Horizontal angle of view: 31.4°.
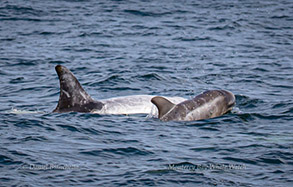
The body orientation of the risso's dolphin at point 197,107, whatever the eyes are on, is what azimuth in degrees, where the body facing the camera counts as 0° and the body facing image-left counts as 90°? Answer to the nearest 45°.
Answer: approximately 270°

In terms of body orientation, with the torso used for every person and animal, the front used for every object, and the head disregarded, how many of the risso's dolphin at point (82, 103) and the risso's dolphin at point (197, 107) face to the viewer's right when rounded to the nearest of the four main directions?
2

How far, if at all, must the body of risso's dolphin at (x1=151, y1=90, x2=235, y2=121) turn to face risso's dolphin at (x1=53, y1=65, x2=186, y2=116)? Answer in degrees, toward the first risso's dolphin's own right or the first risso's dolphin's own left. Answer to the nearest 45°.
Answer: approximately 180°

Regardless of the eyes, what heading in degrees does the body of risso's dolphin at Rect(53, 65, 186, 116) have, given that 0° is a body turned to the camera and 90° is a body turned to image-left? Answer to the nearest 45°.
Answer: approximately 270°

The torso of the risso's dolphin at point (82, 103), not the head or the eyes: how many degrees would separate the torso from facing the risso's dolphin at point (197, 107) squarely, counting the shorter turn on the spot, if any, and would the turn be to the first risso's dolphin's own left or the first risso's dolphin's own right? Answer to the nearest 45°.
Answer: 0° — it already faces it
